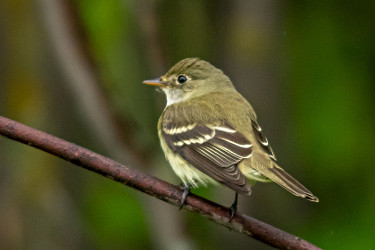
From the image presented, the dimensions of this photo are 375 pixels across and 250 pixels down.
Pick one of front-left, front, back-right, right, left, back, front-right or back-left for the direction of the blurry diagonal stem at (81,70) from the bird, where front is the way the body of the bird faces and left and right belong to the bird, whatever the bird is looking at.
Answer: front

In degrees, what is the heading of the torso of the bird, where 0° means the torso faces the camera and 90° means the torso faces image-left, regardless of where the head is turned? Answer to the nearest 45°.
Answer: approximately 135°
